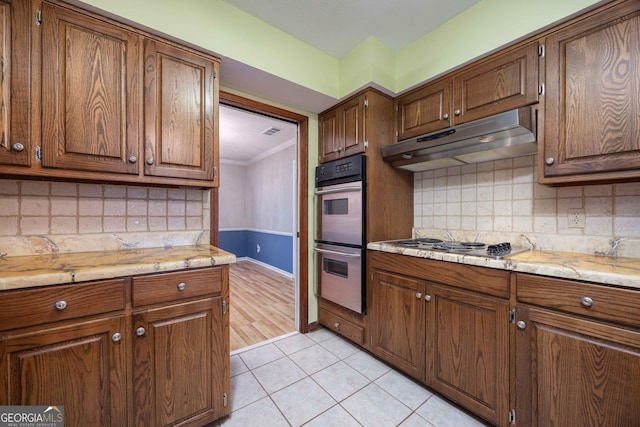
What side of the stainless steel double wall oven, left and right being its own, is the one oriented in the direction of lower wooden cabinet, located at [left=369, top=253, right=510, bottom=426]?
left

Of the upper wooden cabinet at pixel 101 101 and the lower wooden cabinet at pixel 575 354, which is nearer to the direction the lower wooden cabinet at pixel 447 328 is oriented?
the upper wooden cabinet

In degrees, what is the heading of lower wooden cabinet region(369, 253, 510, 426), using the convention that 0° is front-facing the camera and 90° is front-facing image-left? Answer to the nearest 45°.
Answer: approximately 45°

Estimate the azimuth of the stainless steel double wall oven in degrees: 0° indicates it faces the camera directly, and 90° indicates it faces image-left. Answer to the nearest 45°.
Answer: approximately 45°
